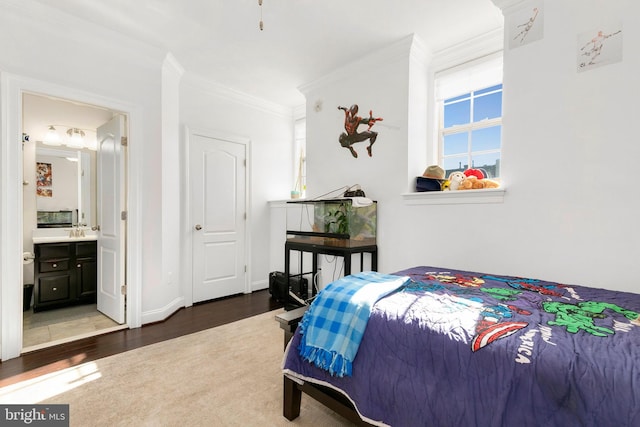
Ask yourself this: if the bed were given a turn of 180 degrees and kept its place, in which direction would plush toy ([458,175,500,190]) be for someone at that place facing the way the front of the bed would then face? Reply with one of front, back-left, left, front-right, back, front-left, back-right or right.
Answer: left

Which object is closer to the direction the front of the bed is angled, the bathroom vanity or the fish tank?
the bathroom vanity

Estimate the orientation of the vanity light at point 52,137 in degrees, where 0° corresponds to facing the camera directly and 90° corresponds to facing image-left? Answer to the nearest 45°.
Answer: approximately 0°

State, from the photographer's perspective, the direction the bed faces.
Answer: facing to the left of the viewer

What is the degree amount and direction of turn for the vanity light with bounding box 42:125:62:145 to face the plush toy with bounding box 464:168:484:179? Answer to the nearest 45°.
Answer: approximately 45° to its left

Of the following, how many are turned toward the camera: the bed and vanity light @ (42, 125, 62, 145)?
1

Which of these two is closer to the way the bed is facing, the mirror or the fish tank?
the mirror
